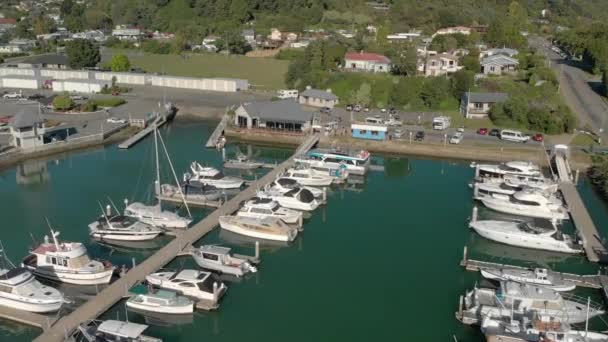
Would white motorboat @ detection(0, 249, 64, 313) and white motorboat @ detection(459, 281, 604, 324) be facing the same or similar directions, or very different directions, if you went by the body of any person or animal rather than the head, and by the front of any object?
same or similar directions

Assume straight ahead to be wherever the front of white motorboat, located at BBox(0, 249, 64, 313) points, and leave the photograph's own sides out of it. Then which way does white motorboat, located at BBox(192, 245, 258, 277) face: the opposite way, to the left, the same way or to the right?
the opposite way
